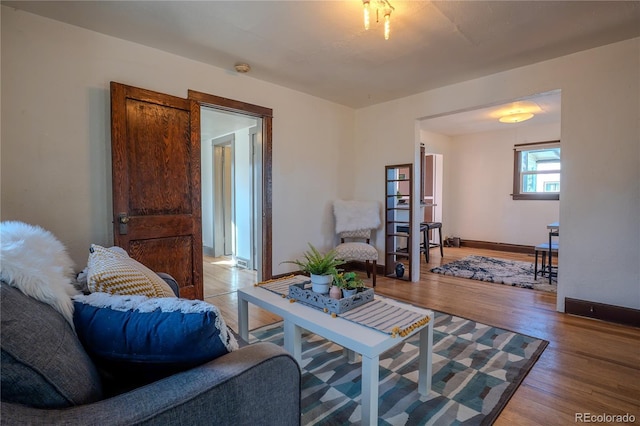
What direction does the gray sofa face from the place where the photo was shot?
facing to the right of the viewer

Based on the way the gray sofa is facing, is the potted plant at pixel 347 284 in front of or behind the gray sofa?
in front

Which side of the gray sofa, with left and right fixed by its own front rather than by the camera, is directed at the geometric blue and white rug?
front

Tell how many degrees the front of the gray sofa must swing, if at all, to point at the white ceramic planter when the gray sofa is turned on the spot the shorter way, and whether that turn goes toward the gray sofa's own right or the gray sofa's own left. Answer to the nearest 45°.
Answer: approximately 45° to the gray sofa's own left

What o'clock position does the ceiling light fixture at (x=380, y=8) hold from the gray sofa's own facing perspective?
The ceiling light fixture is roughly at 11 o'clock from the gray sofa.

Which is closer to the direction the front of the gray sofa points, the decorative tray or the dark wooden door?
the decorative tray

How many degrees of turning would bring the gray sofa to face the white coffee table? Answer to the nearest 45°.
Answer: approximately 45° to its left

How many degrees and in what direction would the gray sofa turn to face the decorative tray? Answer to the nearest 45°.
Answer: approximately 45° to its left

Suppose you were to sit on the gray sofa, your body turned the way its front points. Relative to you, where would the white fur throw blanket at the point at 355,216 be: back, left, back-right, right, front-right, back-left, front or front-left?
front-left

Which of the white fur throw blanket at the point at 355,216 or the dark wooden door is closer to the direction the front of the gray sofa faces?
the white fur throw blanket

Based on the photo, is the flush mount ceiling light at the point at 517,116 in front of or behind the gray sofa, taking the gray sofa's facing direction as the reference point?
in front
